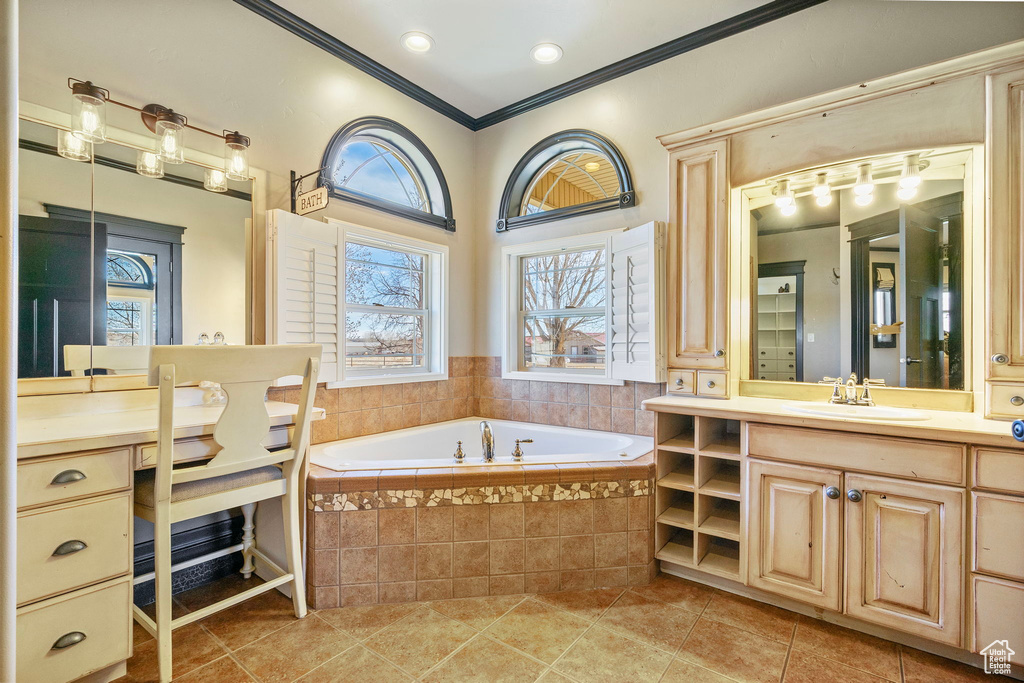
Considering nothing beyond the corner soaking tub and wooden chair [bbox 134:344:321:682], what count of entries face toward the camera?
1

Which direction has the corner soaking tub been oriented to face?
toward the camera

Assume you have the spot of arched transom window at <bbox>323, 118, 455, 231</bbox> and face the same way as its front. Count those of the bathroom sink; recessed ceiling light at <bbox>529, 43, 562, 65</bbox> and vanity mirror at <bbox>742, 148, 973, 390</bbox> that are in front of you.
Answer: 3

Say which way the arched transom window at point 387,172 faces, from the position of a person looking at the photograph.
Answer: facing the viewer and to the right of the viewer

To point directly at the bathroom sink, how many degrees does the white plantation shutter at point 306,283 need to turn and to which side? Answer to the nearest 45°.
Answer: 0° — it already faces it

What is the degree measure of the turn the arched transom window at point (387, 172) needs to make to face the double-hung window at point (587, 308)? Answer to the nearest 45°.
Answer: approximately 45° to its left

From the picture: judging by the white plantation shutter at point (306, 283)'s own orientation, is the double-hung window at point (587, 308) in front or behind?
in front

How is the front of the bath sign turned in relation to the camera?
facing the viewer and to the left of the viewer

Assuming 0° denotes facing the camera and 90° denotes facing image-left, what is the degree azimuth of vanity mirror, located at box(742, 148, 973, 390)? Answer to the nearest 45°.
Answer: approximately 45°

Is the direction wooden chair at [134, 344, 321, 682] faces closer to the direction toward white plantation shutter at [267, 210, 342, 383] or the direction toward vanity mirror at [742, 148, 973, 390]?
the white plantation shutter

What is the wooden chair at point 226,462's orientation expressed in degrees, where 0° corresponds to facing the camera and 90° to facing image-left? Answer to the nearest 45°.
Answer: approximately 135°

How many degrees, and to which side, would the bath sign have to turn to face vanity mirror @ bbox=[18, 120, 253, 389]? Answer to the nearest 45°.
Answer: approximately 45° to its right
